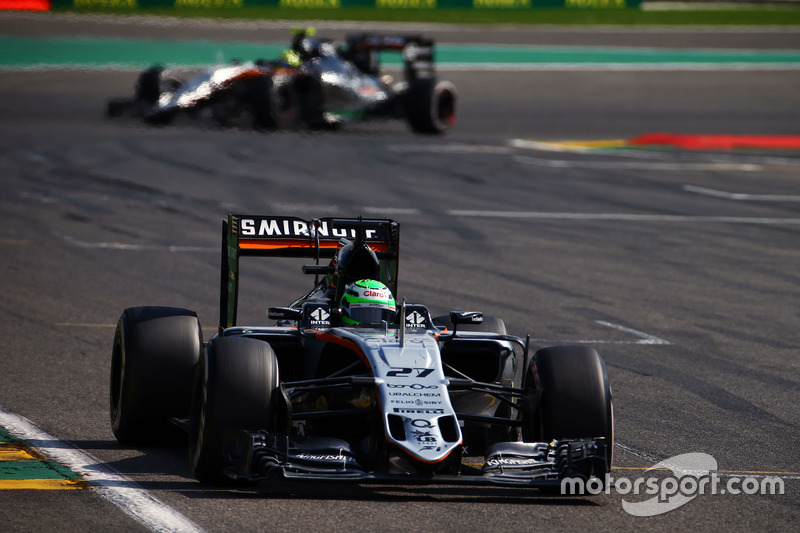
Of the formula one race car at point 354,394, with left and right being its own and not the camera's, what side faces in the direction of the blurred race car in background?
back

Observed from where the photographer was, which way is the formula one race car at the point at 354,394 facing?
facing the viewer
